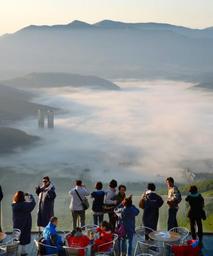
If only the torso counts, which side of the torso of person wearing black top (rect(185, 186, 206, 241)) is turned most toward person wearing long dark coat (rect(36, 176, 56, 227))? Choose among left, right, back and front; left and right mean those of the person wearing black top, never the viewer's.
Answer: left

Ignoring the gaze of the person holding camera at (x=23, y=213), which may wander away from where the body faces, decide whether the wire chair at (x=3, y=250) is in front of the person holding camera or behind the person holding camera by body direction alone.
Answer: behind

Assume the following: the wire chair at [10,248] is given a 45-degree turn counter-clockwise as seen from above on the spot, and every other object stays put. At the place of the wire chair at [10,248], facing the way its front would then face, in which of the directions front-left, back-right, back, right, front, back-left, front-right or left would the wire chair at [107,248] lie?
back

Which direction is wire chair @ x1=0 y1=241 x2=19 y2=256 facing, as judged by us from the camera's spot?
facing away from the viewer and to the left of the viewer

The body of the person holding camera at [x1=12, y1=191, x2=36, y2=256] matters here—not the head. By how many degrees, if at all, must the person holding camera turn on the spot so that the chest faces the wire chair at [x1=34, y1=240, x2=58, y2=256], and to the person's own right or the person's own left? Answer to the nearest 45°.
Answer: approximately 135° to the person's own right

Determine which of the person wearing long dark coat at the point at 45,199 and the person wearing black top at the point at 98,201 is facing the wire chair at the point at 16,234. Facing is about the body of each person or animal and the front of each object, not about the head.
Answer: the person wearing long dark coat

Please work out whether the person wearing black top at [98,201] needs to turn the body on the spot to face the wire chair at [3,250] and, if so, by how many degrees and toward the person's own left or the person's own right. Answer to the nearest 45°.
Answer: approximately 135° to the person's own left

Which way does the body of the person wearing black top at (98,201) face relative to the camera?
away from the camera

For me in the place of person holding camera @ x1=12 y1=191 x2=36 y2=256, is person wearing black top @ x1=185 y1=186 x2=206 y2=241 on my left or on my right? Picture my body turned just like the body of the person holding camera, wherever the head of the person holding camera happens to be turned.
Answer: on my right

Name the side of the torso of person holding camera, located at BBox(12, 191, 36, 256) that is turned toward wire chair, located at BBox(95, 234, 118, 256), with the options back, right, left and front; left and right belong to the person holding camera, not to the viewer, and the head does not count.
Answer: right

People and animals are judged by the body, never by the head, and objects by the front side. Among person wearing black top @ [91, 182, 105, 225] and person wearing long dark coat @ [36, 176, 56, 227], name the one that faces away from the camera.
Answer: the person wearing black top

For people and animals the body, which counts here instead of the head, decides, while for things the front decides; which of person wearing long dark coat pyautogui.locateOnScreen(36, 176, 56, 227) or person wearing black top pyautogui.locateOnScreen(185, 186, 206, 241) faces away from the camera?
the person wearing black top
